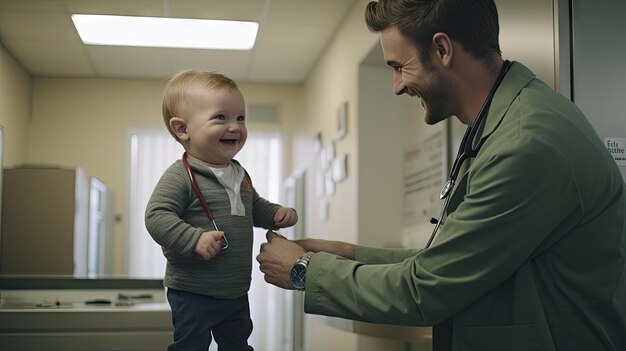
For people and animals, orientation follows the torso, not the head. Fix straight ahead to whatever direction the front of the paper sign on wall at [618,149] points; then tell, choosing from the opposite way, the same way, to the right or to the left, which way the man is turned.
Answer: to the right

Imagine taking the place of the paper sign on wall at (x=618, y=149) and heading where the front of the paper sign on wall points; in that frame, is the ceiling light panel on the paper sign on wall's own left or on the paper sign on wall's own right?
on the paper sign on wall's own right

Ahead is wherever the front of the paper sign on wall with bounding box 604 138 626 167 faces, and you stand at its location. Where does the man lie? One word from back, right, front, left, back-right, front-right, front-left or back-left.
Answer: front

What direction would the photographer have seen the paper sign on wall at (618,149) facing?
facing the viewer

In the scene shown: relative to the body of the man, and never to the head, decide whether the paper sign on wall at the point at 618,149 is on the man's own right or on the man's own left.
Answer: on the man's own right

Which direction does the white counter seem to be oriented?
toward the camera

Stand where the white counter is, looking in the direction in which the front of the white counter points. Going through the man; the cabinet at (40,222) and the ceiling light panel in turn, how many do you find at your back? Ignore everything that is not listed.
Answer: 2

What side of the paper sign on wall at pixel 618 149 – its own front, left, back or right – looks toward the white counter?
right

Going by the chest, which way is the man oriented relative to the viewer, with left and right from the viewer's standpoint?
facing to the left of the viewer
